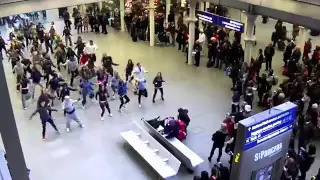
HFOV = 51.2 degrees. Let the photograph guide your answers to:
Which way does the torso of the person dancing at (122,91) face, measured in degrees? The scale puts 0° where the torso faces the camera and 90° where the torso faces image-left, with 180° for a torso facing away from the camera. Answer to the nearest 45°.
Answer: approximately 315°

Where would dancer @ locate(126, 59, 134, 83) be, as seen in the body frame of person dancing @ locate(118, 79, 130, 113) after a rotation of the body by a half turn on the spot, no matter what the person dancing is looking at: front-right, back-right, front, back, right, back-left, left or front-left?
front-right

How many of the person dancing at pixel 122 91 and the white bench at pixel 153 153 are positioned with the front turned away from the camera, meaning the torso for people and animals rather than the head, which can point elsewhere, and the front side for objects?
0

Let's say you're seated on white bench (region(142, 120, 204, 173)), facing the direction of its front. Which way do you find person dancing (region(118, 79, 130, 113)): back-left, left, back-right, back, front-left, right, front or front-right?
left

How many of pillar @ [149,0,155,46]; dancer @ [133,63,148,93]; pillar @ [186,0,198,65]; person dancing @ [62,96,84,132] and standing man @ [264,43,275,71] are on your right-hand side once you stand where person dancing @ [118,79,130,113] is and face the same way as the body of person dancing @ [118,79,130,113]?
1

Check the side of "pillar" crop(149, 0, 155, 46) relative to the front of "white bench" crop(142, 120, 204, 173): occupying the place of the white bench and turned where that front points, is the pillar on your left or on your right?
on your left

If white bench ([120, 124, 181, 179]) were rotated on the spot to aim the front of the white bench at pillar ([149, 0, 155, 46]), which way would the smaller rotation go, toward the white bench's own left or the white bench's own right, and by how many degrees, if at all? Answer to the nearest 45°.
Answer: approximately 135° to the white bench's own right

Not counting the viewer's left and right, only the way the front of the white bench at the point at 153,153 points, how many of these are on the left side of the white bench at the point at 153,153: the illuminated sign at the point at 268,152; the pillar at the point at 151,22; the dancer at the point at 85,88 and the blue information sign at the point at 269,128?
2

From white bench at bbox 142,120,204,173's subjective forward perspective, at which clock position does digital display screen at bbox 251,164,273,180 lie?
The digital display screen is roughly at 3 o'clock from the white bench.

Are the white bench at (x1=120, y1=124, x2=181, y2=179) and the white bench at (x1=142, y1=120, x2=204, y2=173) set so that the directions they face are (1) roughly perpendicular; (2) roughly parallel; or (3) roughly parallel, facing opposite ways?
roughly parallel, facing opposite ways

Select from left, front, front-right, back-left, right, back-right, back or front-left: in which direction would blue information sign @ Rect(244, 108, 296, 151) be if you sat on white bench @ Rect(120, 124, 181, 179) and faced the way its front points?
left

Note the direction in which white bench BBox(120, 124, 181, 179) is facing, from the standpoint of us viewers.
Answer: facing the viewer and to the left of the viewer
